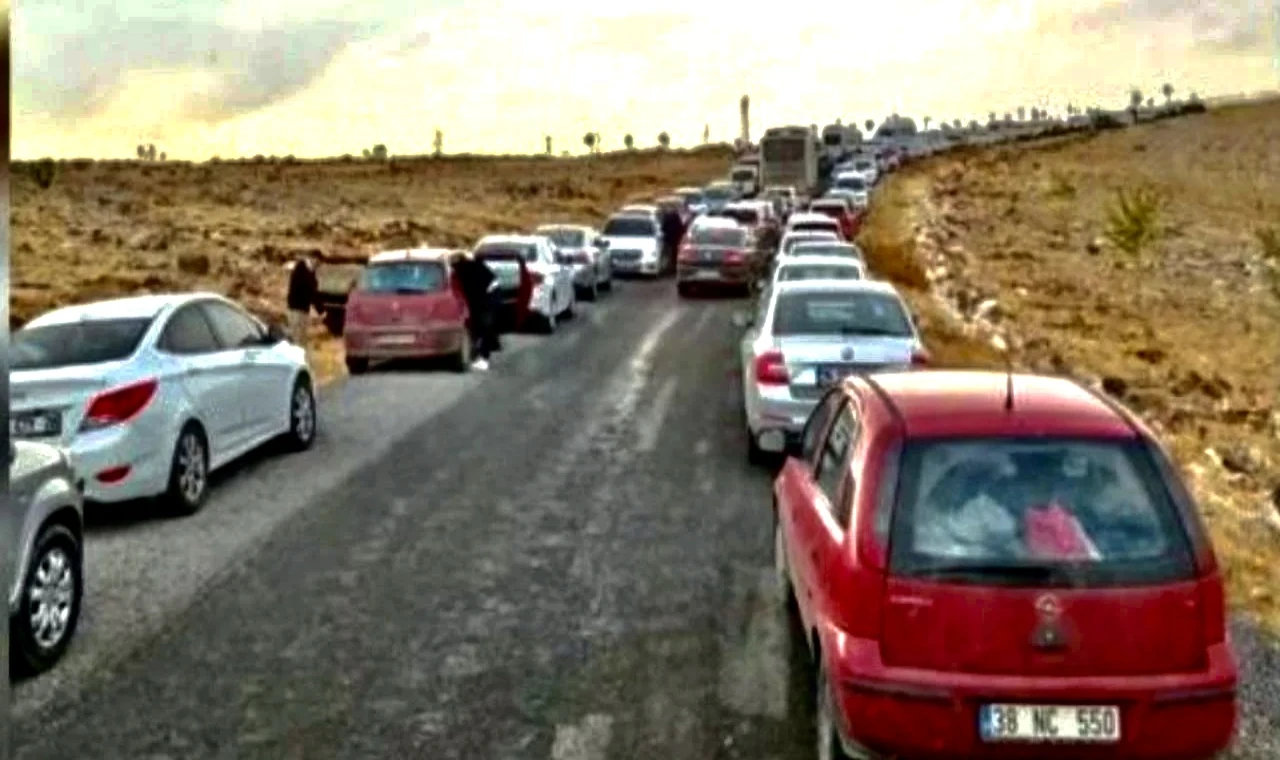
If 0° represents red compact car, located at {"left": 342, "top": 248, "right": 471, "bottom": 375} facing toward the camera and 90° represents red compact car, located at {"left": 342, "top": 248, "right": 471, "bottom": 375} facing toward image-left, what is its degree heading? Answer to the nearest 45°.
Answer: approximately 180°

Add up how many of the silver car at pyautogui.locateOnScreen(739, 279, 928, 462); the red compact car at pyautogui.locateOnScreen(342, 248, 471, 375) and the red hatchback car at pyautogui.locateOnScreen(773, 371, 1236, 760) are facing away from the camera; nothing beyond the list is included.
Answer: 3

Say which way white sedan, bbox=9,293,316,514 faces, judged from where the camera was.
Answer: facing away from the viewer and to the right of the viewer

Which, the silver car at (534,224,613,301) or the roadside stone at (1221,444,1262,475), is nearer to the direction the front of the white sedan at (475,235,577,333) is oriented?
the silver car

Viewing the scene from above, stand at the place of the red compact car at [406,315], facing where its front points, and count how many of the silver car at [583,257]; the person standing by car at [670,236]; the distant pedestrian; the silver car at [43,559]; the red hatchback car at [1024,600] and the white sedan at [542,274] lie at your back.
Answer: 2

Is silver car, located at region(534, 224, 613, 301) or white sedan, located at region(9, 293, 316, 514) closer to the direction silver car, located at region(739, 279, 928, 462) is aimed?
the silver car

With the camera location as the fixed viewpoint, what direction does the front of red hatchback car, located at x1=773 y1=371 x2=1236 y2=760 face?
facing away from the viewer

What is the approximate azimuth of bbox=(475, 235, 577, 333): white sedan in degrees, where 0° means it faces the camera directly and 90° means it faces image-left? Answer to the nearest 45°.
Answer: approximately 225°

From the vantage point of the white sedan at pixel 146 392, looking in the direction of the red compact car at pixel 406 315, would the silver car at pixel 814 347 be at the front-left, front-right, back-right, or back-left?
front-right

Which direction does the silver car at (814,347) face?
away from the camera

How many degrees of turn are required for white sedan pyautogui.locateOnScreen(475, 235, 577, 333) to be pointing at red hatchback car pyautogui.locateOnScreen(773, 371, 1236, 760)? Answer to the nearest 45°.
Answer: approximately 135° to its right

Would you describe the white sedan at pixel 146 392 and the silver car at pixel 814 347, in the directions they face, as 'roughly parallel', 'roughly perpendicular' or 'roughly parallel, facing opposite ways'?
roughly parallel

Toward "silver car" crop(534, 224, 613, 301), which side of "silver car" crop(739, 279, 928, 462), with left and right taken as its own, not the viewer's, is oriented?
front

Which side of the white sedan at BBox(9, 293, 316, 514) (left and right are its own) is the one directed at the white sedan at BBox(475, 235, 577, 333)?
front
